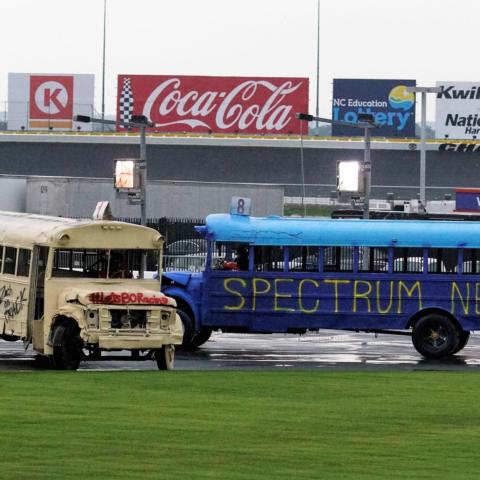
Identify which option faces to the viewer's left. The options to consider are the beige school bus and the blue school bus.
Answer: the blue school bus

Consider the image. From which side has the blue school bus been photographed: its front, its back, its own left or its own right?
left

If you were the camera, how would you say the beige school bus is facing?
facing the viewer and to the right of the viewer

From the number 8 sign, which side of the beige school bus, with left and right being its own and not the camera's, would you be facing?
left

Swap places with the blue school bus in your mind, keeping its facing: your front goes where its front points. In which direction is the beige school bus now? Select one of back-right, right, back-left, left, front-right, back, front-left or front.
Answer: front-left

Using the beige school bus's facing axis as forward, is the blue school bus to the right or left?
on its left

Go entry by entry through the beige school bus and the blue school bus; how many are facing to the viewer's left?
1
